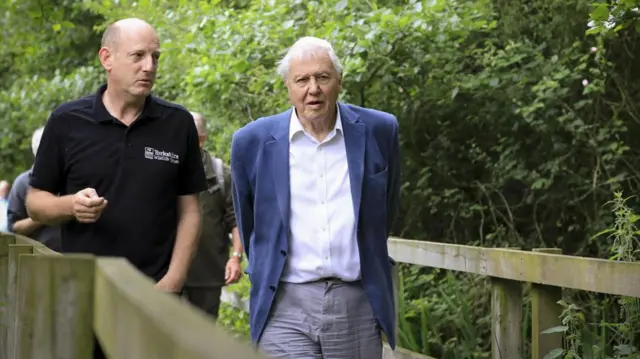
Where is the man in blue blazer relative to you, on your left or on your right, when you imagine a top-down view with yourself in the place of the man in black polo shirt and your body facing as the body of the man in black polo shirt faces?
on your left

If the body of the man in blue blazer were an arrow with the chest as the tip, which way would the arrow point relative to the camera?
toward the camera

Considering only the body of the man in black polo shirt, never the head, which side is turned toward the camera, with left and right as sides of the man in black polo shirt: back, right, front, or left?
front

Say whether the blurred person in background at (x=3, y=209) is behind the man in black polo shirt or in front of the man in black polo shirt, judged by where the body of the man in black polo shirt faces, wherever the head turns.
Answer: behind

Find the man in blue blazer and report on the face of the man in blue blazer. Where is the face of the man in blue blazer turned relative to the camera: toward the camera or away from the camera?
toward the camera

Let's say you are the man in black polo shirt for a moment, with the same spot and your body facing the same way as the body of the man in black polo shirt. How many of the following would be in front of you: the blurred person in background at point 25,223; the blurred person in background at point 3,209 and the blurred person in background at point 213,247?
0

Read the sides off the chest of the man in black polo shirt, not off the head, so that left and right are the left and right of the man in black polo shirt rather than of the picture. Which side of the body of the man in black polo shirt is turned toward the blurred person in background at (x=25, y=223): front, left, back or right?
back

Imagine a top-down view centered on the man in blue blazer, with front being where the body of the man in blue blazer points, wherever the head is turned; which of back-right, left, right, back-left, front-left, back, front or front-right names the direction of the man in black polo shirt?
right

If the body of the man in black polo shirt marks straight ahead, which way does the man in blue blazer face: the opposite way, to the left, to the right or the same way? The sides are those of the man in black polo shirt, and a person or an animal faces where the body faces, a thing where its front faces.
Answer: the same way

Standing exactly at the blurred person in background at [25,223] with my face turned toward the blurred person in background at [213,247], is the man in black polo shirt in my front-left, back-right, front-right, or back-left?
front-right

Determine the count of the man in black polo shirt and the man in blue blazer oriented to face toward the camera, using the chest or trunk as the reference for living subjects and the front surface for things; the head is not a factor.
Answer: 2

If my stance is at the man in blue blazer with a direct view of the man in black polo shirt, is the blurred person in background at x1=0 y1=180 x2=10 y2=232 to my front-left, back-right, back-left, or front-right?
front-right

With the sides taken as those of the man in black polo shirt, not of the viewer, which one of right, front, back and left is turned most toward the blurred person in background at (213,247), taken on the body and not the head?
back

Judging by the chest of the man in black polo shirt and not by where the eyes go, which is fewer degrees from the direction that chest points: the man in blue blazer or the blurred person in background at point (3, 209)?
the man in blue blazer

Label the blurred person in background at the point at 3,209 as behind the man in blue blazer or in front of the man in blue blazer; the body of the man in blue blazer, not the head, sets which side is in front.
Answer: behind
